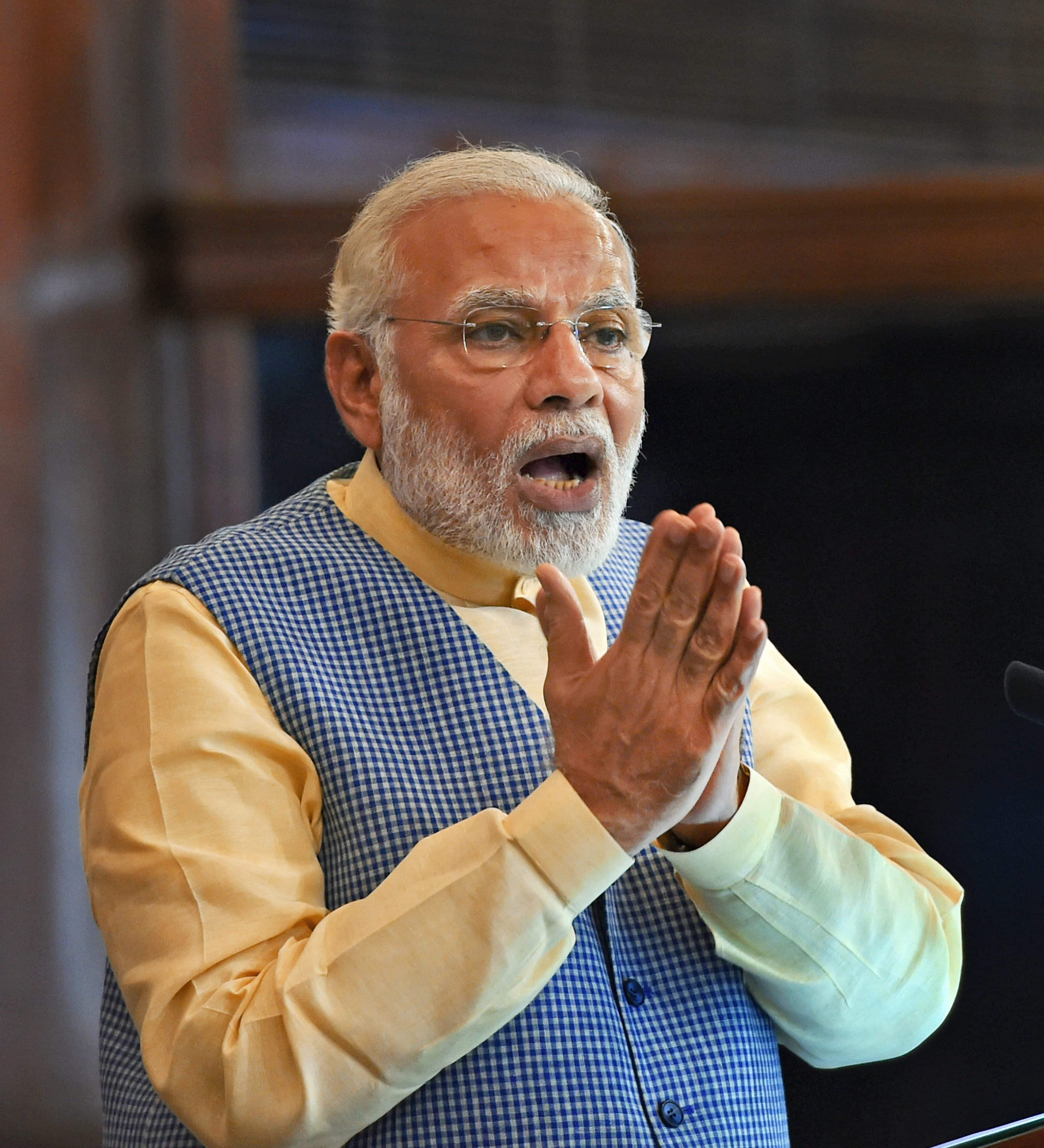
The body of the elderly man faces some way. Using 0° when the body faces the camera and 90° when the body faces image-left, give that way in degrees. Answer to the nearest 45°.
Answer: approximately 315°

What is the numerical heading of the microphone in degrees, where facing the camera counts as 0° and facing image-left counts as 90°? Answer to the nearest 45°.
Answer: approximately 90°

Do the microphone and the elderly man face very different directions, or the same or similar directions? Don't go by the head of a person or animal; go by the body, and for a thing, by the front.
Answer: very different directions

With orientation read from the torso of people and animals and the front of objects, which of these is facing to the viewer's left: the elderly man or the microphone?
the microphone

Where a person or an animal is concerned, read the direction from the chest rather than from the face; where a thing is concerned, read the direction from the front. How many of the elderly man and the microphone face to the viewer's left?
1
